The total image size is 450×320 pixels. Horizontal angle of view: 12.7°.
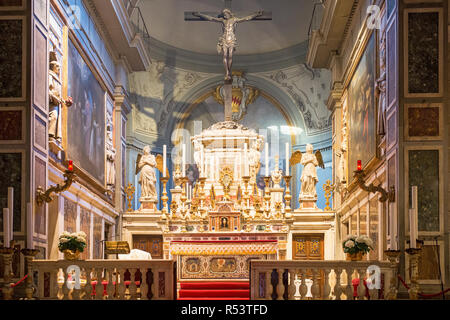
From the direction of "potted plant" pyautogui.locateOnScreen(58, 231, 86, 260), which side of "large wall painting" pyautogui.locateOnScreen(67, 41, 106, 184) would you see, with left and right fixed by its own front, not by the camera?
right

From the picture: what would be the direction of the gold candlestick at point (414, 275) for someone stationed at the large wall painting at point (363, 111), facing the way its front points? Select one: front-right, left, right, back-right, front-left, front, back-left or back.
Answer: left

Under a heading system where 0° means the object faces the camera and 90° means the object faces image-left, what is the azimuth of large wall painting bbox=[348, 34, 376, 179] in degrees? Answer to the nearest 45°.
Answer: approximately 90°

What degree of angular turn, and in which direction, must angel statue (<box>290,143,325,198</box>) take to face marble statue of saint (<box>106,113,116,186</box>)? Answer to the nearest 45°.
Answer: approximately 90° to its right

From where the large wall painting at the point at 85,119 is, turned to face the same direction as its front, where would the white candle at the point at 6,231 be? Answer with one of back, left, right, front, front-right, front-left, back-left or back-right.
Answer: right

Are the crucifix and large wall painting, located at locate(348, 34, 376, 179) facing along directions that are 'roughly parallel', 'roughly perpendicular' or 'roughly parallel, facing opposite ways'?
roughly perpendicular

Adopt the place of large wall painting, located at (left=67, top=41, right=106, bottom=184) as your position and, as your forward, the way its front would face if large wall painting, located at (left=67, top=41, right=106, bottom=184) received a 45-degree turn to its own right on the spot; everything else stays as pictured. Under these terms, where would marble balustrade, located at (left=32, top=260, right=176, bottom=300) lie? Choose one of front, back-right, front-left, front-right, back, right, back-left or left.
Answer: front-right

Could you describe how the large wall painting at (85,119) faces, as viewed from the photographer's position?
facing to the right of the viewer

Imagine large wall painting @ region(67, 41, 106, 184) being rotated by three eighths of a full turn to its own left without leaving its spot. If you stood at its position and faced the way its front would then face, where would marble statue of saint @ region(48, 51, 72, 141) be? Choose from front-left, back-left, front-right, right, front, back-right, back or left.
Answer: back-left

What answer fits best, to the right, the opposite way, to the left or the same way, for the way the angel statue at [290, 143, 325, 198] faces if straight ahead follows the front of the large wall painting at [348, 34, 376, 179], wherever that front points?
to the left

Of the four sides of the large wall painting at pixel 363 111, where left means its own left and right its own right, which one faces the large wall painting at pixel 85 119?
front

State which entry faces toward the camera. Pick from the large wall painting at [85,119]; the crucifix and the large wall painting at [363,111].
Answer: the crucifix
